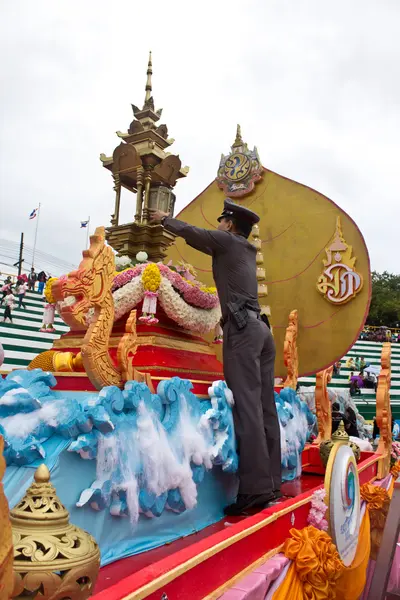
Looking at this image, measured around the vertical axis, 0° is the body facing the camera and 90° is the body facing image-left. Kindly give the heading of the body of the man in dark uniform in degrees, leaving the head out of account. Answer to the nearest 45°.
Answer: approximately 135°

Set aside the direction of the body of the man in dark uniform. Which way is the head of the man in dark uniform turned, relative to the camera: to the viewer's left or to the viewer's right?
to the viewer's left

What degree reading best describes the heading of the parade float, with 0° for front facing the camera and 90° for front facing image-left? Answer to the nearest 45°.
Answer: approximately 45°
